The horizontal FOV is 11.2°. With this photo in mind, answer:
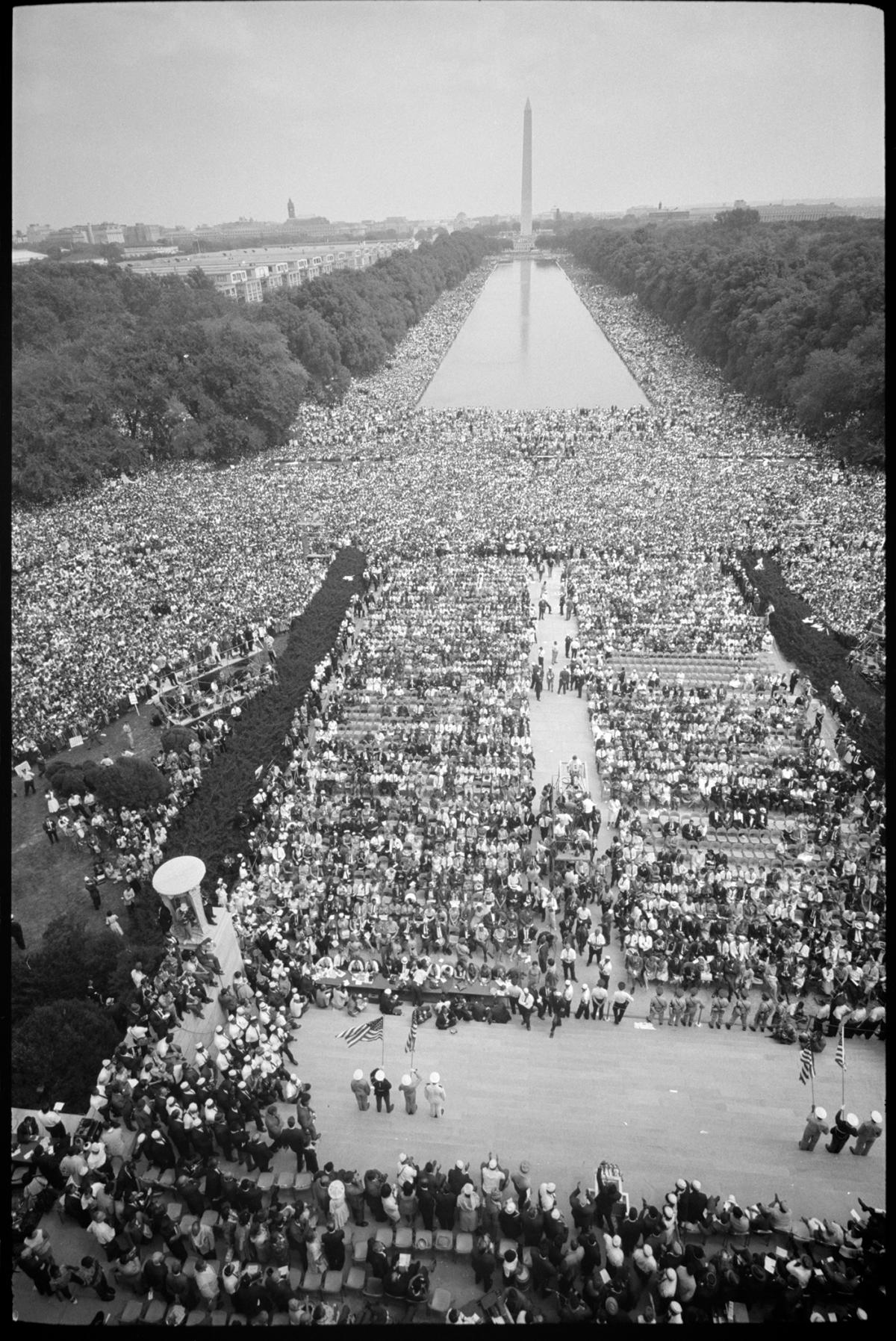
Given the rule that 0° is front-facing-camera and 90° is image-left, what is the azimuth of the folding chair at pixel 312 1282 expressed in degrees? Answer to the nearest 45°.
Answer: approximately 180°

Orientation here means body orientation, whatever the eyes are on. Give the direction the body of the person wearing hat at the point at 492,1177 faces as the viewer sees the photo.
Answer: away from the camera

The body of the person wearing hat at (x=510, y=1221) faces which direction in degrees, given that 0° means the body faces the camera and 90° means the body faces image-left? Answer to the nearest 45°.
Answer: approximately 180°

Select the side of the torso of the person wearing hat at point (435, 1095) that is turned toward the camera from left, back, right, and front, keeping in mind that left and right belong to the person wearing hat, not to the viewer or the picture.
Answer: back

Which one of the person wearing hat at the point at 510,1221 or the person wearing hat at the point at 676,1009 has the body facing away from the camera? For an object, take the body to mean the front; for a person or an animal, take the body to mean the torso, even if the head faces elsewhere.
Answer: the person wearing hat at the point at 510,1221

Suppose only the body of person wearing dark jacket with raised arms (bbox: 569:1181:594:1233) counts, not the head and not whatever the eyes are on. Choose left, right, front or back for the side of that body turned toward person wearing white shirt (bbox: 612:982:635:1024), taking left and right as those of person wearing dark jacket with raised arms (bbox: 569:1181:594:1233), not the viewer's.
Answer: front
